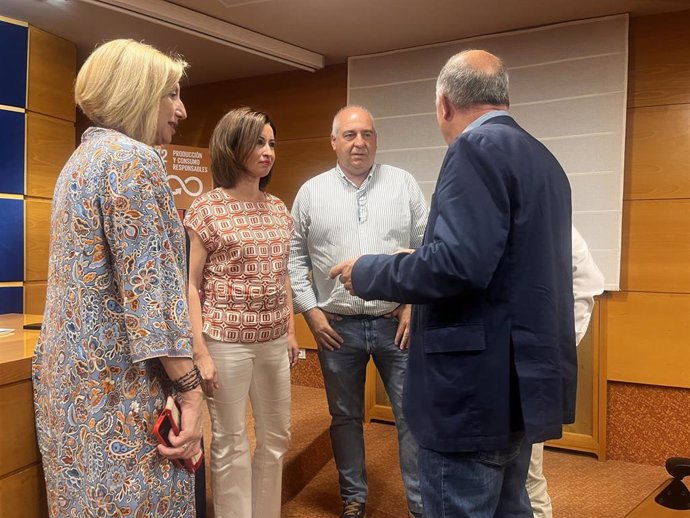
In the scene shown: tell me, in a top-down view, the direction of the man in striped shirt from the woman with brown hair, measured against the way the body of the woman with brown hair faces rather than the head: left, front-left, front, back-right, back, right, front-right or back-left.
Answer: left

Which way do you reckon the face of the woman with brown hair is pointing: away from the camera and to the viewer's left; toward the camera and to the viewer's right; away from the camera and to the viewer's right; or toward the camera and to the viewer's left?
toward the camera and to the viewer's right

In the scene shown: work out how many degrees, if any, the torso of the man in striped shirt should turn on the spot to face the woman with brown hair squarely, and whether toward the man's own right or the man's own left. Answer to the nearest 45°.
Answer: approximately 45° to the man's own right

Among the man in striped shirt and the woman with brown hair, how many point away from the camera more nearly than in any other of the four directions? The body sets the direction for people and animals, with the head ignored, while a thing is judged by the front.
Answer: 0

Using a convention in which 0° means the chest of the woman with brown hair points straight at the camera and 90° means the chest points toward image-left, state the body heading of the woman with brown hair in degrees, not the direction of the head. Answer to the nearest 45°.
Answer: approximately 315°
